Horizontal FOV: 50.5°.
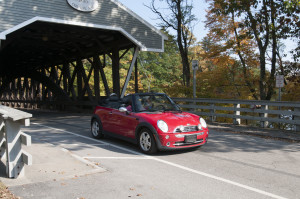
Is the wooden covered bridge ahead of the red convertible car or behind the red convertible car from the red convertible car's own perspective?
behind

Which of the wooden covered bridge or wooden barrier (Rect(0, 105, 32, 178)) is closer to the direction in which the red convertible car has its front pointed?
the wooden barrier

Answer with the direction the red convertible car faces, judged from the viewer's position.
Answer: facing the viewer and to the right of the viewer

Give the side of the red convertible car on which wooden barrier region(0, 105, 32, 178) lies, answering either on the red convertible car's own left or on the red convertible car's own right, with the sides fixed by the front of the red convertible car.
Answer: on the red convertible car's own right

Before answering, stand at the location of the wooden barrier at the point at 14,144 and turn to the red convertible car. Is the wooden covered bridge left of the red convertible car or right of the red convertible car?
left
